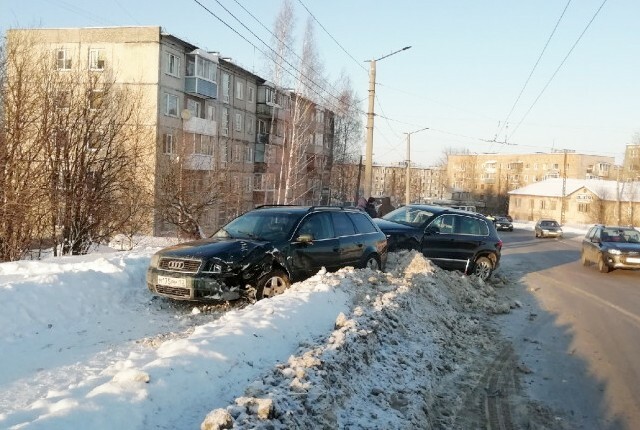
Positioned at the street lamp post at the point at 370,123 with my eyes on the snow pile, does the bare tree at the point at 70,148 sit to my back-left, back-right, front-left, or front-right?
front-right

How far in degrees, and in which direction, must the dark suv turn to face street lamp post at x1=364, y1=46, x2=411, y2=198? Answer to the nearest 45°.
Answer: approximately 90° to its right

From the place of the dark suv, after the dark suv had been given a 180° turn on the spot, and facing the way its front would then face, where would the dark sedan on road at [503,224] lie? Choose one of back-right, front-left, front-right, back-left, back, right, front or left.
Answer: front-left

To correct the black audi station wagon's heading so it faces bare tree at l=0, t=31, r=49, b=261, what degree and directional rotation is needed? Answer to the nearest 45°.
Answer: approximately 90° to its right

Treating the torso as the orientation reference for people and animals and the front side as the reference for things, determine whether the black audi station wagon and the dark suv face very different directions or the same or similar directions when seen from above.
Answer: same or similar directions

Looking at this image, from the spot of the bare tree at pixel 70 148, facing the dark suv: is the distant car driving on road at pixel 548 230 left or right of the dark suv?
left

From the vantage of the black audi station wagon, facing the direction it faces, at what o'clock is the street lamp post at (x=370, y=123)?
The street lamp post is roughly at 5 o'clock from the black audi station wagon.

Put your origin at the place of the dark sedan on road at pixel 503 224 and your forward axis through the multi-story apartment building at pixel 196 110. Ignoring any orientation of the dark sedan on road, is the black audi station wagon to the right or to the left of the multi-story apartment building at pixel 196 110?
left

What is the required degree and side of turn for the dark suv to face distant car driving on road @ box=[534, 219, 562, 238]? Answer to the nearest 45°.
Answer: approximately 135° to its right

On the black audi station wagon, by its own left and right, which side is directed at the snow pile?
left

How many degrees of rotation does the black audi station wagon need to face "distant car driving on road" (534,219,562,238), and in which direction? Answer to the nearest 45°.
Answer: approximately 180°

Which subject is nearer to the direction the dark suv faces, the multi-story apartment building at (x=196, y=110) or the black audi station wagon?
the black audi station wagon

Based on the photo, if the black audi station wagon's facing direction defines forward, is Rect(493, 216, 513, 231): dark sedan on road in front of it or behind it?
behind

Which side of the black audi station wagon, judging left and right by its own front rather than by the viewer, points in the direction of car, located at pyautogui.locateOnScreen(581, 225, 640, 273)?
back

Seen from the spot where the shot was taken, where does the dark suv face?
facing the viewer and to the left of the viewer

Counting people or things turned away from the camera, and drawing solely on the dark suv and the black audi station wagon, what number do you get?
0
